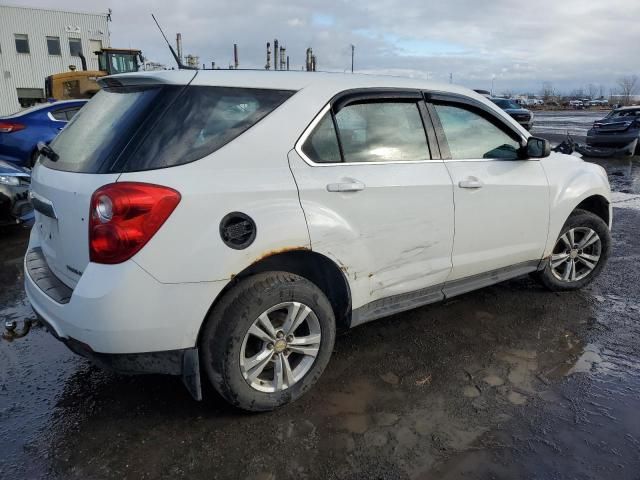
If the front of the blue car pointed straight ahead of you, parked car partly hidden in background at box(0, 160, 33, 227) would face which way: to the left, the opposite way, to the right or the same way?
to the right

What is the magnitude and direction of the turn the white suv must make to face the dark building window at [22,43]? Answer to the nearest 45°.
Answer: approximately 90° to its left

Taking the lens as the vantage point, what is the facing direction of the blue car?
facing away from the viewer and to the right of the viewer

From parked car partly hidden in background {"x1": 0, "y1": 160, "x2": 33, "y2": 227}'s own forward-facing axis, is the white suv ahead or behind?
ahead

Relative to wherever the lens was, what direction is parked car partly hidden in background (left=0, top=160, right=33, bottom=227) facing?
facing the viewer and to the right of the viewer

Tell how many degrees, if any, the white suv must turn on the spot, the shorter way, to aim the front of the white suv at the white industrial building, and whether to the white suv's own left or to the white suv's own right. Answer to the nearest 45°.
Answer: approximately 90° to the white suv's own left

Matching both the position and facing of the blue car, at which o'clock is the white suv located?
The white suv is roughly at 4 o'clock from the blue car.

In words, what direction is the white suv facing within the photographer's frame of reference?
facing away from the viewer and to the right of the viewer

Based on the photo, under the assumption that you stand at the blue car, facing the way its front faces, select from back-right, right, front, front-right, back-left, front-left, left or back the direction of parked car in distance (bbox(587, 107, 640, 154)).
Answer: front-right

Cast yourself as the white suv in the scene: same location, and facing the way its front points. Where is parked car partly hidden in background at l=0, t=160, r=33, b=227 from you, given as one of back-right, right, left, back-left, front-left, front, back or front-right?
left

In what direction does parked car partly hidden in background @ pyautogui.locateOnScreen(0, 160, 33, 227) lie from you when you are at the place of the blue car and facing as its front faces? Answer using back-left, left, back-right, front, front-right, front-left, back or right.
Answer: back-right

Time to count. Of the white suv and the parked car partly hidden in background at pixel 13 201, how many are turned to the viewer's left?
0

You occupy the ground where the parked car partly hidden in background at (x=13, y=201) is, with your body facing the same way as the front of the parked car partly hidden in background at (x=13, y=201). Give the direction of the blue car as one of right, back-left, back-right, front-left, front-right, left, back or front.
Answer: back-left
